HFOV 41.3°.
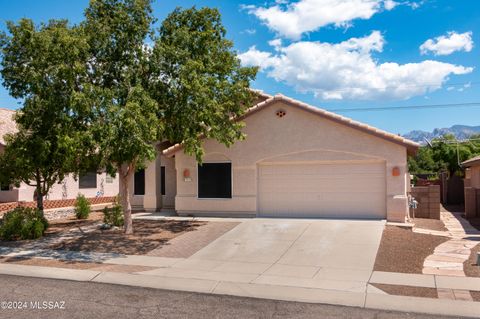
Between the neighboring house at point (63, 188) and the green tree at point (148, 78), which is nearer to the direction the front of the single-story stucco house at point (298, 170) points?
the green tree

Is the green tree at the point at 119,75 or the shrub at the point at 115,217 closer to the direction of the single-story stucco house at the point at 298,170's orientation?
the green tree

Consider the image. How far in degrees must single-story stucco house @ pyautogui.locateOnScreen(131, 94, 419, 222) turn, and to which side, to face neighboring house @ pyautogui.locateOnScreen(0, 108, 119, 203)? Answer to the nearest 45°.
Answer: approximately 135° to its right

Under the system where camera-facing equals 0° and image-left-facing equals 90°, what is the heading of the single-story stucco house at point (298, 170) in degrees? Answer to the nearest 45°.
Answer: approximately 0°

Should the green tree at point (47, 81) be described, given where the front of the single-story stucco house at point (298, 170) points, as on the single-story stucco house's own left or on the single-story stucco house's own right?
on the single-story stucco house's own right

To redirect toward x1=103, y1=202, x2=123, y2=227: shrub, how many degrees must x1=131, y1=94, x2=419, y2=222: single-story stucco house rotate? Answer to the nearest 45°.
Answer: approximately 90° to its right

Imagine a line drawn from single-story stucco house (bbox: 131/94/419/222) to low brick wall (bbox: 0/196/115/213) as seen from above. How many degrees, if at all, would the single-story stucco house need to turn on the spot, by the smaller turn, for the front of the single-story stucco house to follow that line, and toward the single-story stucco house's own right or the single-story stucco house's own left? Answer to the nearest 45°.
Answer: approximately 135° to the single-story stucco house's own right

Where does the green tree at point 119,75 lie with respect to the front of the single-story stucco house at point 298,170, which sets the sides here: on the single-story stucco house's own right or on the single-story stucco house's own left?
on the single-story stucco house's own right

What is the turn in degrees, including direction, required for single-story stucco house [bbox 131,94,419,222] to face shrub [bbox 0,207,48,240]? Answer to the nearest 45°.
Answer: approximately 90° to its right

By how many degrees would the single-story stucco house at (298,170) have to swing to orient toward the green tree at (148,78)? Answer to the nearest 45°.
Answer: approximately 45° to its right

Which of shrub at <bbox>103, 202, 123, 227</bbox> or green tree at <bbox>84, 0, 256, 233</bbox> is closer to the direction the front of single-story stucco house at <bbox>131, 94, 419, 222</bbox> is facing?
the green tree

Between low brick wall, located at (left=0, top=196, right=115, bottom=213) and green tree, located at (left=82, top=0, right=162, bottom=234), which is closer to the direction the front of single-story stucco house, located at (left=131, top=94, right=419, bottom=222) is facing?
the green tree
